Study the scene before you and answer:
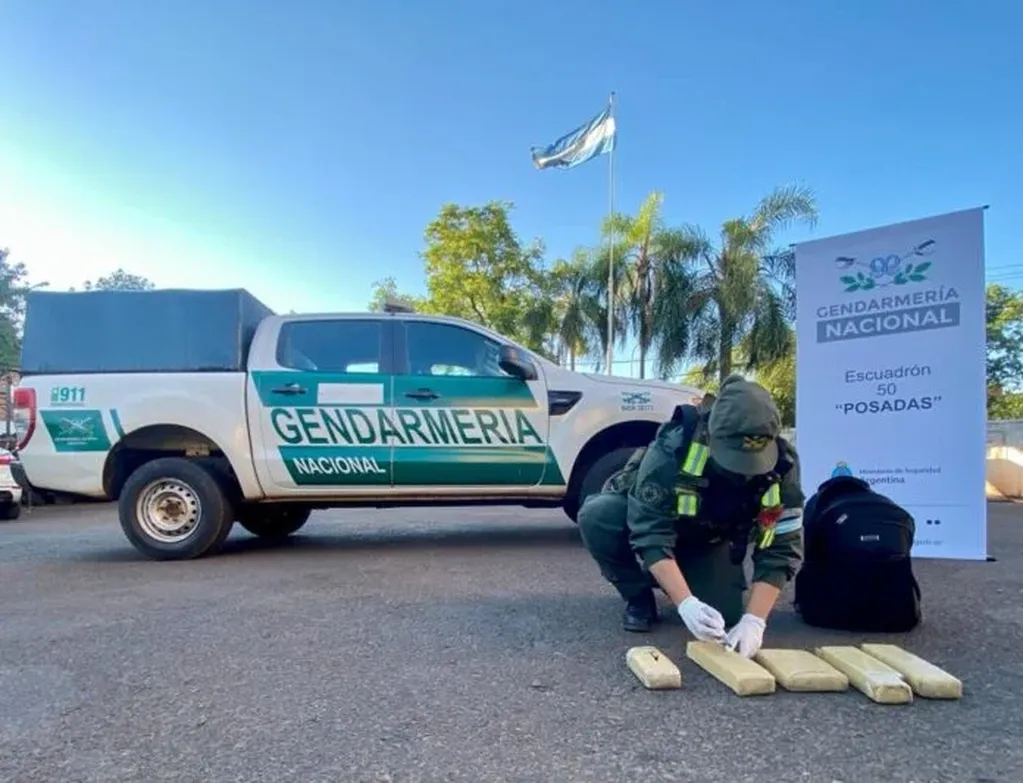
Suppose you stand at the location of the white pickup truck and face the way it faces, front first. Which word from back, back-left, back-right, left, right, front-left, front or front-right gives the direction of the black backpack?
front-right

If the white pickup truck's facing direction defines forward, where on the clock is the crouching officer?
The crouching officer is roughly at 2 o'clock from the white pickup truck.

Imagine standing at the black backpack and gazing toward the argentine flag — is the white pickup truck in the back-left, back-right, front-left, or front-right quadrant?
front-left

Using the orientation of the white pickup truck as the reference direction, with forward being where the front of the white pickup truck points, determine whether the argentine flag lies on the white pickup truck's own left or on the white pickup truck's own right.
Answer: on the white pickup truck's own left

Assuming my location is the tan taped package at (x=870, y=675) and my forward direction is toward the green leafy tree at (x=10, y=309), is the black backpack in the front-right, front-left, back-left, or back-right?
front-right

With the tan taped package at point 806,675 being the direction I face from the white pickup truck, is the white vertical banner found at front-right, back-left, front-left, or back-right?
front-left

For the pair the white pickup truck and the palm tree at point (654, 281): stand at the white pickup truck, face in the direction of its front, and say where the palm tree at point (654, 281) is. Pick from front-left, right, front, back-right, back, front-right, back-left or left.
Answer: front-left

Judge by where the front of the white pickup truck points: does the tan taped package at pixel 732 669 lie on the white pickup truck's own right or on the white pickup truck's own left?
on the white pickup truck's own right

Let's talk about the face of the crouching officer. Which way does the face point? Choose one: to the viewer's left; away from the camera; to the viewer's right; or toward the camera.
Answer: toward the camera

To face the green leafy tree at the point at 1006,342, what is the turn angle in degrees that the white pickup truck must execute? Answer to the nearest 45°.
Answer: approximately 45° to its left

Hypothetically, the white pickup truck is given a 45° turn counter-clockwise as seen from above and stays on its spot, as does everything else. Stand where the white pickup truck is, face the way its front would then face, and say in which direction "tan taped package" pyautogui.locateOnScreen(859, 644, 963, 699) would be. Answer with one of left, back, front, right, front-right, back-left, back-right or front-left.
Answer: right

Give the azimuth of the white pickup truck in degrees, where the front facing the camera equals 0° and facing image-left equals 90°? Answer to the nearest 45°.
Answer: approximately 270°
